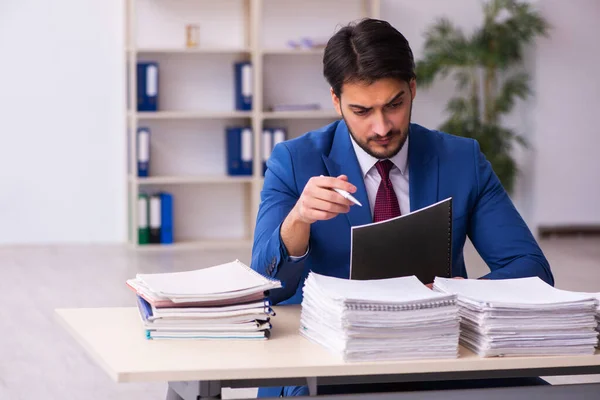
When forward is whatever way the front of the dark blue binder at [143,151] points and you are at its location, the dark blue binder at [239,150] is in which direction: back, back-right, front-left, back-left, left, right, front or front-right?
left

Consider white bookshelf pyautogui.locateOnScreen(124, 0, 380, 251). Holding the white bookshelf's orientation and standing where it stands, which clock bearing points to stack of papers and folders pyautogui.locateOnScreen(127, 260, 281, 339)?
The stack of papers and folders is roughly at 12 o'clock from the white bookshelf.

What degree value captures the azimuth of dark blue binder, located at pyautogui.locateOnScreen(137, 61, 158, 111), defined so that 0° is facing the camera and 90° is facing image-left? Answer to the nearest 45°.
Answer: approximately 0°

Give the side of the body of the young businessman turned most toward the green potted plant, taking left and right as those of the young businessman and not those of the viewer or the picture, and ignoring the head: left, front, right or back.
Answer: back

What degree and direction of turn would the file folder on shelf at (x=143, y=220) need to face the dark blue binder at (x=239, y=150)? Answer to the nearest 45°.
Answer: approximately 90° to its left

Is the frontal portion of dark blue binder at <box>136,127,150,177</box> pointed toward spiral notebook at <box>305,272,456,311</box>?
yes

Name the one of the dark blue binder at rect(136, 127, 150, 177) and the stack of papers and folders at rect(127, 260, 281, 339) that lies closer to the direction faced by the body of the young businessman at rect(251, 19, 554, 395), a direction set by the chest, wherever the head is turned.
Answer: the stack of papers and folders

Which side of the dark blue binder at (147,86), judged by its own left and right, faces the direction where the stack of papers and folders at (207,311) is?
front
